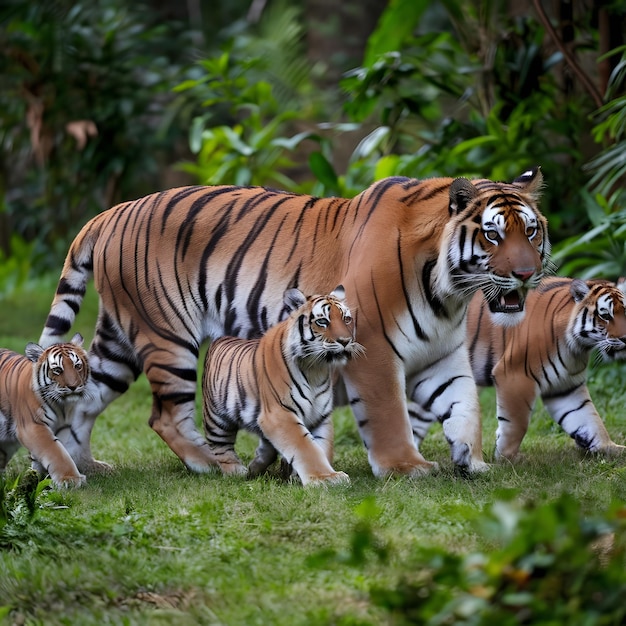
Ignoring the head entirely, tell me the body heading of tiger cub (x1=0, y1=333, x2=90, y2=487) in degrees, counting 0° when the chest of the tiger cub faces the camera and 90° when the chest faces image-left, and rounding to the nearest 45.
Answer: approximately 315°

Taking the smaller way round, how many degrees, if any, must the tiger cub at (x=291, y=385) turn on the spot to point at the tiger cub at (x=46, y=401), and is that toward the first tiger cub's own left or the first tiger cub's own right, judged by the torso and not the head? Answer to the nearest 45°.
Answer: approximately 135° to the first tiger cub's own right

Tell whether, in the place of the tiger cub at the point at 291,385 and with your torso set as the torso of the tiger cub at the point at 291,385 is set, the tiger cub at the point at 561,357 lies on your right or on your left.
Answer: on your left

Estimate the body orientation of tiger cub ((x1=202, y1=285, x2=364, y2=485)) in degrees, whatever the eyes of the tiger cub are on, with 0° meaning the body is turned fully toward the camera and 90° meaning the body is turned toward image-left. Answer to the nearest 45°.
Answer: approximately 315°

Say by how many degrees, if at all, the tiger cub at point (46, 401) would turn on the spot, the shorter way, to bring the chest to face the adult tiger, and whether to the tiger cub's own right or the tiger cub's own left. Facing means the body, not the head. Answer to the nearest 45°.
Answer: approximately 45° to the tiger cub's own left
